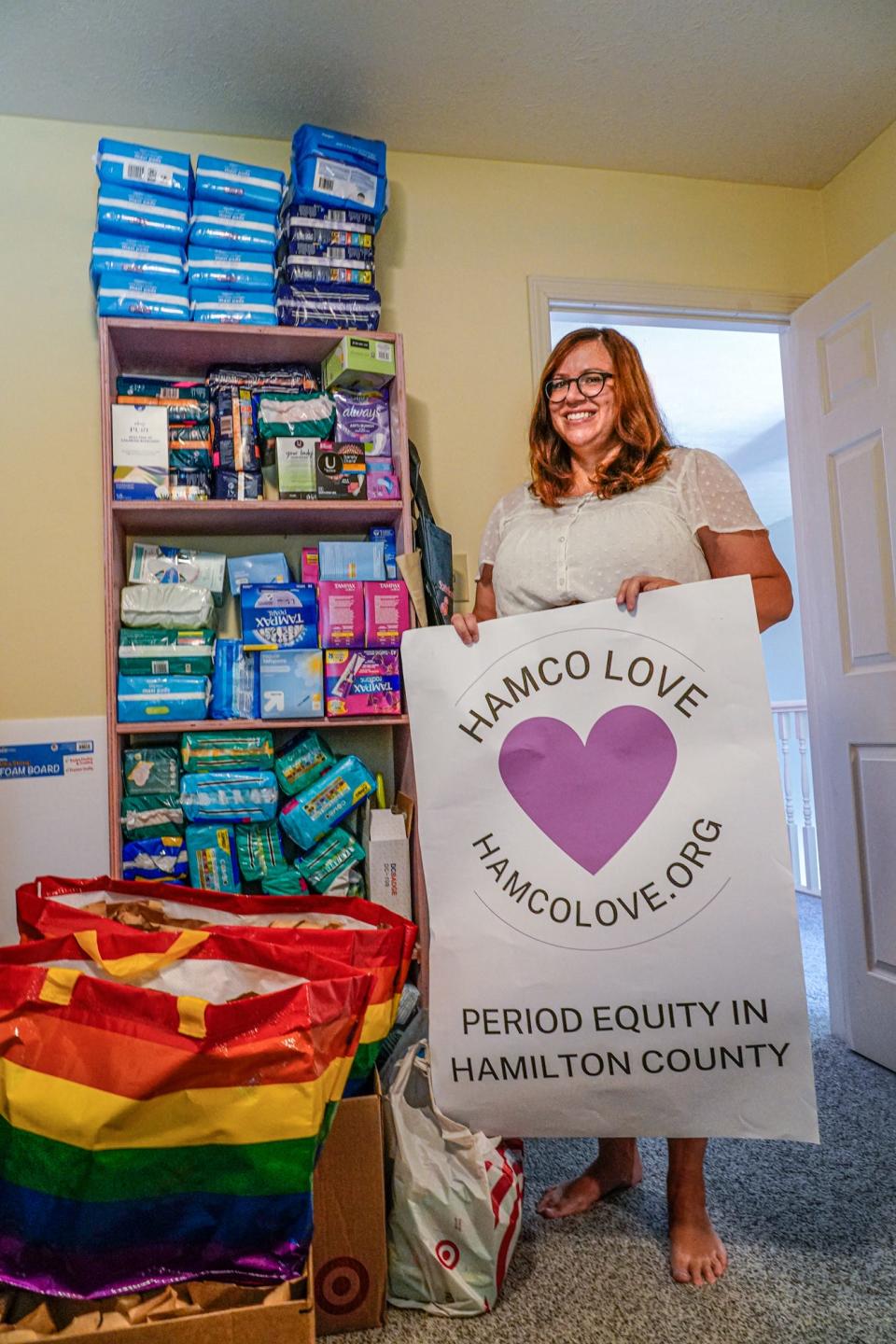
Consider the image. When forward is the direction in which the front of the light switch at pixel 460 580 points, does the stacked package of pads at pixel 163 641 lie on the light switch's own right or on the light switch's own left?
on the light switch's own right

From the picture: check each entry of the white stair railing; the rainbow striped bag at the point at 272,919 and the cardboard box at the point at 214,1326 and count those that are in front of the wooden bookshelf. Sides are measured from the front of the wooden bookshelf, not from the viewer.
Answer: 2

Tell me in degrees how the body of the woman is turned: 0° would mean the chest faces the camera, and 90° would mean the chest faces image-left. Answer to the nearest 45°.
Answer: approximately 45°

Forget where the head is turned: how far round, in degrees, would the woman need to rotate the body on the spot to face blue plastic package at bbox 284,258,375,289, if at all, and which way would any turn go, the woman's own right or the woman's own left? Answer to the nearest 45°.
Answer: approximately 90° to the woman's own right

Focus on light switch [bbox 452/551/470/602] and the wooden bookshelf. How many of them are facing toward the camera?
2

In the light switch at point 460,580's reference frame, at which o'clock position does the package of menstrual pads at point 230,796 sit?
The package of menstrual pads is roughly at 2 o'clock from the light switch.

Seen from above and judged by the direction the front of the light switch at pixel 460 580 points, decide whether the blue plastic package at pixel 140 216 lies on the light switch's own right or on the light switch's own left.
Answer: on the light switch's own right

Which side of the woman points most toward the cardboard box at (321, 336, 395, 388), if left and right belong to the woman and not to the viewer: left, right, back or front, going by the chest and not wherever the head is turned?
right

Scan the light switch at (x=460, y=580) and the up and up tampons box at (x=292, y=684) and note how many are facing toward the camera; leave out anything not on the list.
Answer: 2

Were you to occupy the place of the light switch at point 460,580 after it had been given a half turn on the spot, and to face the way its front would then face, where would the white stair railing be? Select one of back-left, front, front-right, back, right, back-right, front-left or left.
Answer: front-right
